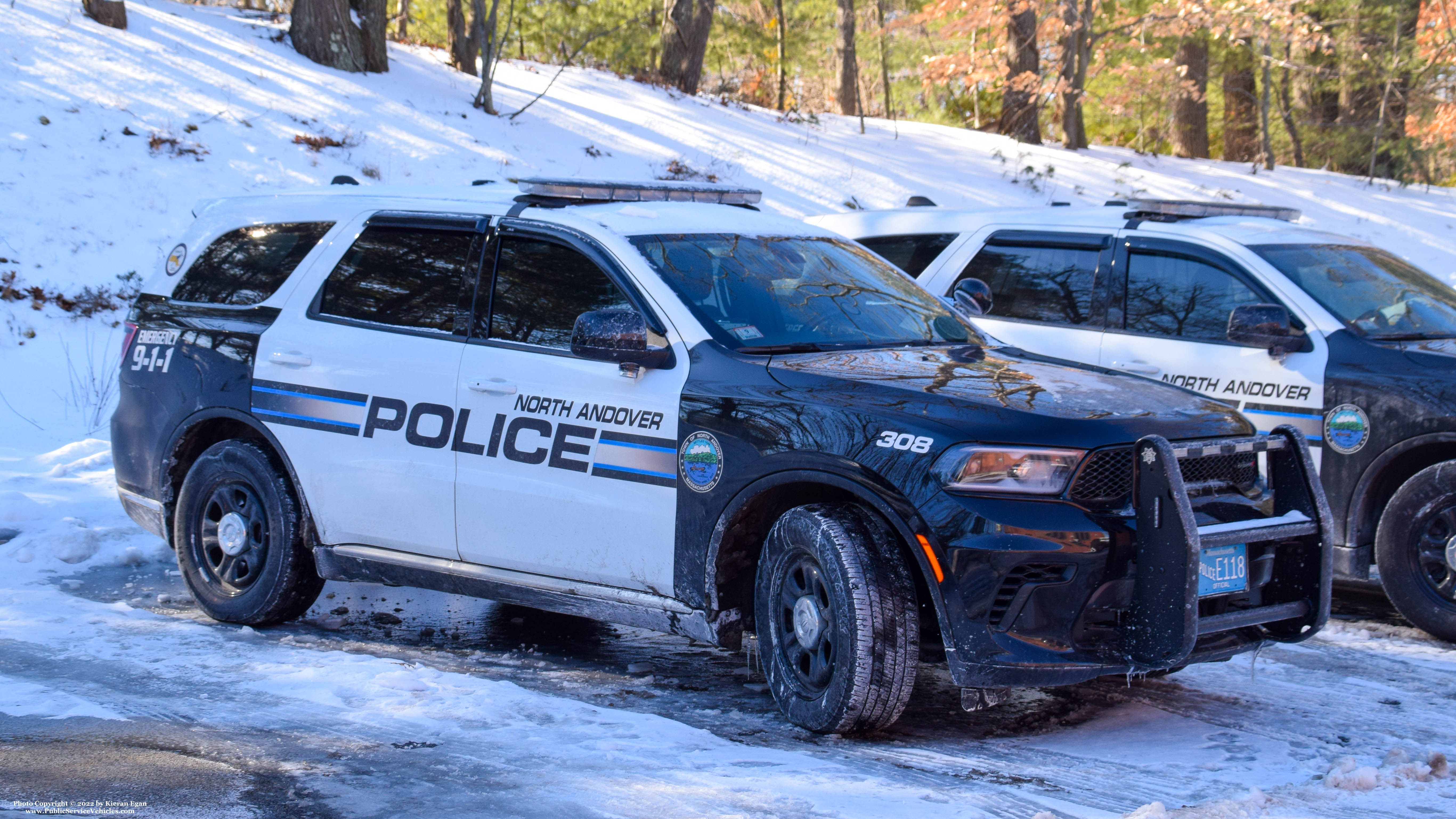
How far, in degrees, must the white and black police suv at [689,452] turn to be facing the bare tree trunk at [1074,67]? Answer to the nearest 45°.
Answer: approximately 135° to its left

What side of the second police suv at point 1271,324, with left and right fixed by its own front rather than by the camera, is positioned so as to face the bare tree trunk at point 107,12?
back

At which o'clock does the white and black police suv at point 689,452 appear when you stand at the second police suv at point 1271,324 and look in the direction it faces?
The white and black police suv is roughly at 3 o'clock from the second police suv.

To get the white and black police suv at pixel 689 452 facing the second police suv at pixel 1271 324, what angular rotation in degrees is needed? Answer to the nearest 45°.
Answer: approximately 90° to its left

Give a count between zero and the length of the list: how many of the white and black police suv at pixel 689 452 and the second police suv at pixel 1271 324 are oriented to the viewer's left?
0

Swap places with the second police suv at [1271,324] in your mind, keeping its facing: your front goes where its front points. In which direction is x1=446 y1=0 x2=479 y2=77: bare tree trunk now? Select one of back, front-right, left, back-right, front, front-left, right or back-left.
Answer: back

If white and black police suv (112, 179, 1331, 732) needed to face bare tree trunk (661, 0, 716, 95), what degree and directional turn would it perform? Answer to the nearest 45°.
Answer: approximately 135° to its left

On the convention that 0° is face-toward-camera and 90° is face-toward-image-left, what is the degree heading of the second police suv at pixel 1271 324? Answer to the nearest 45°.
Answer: approximately 315°

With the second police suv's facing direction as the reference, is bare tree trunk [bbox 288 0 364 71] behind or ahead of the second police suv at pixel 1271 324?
behind

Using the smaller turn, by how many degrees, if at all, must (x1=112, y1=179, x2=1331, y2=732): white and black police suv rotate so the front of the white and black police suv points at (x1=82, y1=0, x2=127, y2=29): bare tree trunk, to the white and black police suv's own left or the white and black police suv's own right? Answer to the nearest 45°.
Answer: approximately 180°

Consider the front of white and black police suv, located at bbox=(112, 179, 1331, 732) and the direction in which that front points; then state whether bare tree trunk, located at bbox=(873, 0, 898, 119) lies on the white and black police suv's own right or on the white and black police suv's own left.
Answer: on the white and black police suv's own left

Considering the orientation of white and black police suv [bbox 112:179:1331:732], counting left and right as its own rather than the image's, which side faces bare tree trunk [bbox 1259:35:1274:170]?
left

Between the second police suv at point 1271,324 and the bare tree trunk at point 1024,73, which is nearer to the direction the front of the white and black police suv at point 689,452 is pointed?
the second police suv

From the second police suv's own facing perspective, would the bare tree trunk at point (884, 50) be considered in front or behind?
behind

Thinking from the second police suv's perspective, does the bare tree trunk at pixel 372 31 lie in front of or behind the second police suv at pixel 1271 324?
behind

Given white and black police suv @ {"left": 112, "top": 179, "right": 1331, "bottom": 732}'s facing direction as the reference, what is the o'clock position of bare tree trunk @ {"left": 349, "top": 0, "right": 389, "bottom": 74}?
The bare tree trunk is roughly at 7 o'clock from the white and black police suv.
